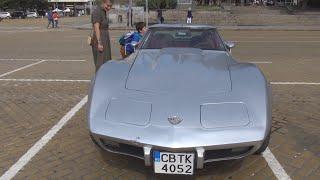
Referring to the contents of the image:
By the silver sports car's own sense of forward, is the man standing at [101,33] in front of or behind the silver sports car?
behind

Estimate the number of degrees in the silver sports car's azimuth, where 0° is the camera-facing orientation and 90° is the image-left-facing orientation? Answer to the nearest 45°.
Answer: approximately 0°
